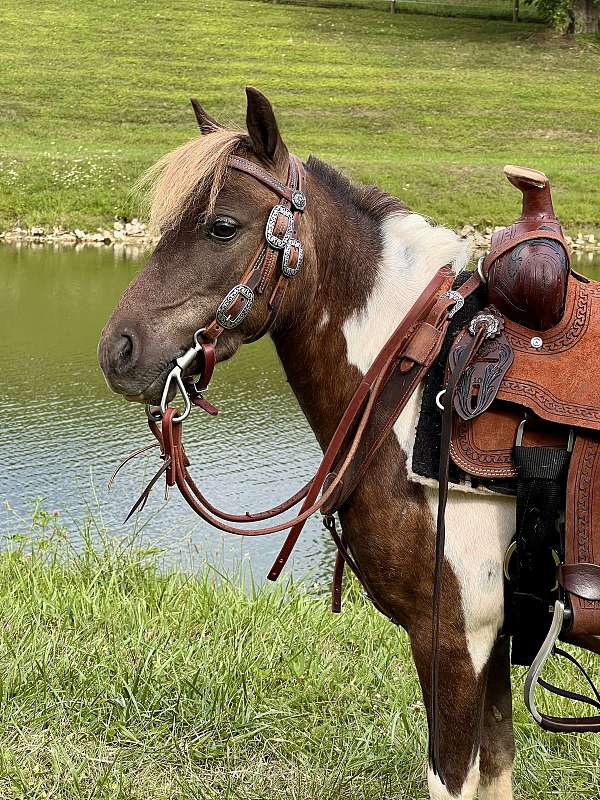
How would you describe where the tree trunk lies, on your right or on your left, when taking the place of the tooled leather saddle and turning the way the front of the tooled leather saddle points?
on your right

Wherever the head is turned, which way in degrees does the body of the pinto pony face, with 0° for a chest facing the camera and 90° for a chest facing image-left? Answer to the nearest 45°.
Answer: approximately 90°

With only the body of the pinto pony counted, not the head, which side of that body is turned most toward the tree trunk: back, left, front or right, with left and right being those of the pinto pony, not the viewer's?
right

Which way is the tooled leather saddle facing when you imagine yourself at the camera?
facing to the left of the viewer
